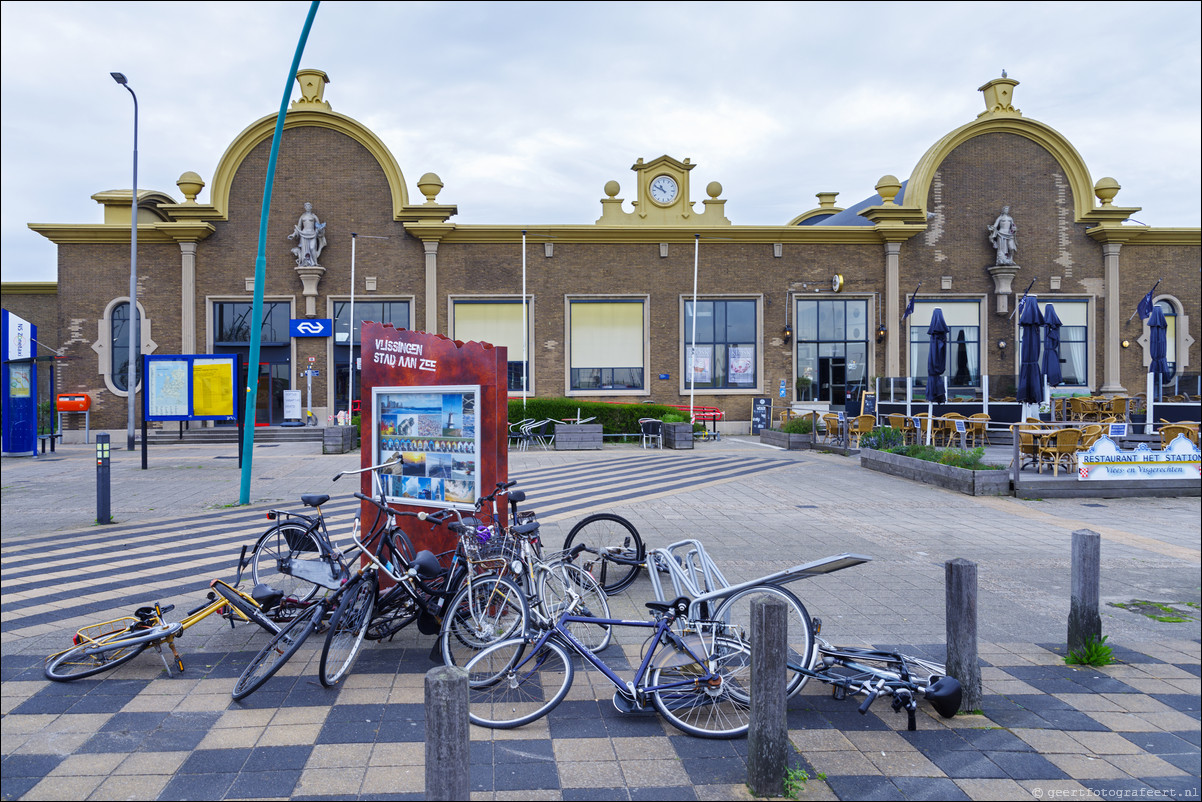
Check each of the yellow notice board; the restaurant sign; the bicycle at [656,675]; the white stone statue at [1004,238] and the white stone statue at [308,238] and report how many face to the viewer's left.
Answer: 1

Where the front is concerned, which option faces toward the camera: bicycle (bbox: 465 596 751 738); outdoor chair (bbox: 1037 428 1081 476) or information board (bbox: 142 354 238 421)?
the information board

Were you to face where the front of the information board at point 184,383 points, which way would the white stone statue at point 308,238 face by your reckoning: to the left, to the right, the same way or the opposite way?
the same way

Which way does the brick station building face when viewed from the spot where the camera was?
facing the viewer

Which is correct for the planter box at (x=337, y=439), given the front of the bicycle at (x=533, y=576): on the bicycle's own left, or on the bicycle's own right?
on the bicycle's own right

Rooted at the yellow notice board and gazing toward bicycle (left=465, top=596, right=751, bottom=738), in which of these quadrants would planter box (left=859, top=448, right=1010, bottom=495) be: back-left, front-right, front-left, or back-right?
front-left

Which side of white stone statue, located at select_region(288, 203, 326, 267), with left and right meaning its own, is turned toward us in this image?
front

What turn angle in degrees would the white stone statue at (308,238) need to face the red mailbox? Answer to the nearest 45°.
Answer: approximately 90° to its right

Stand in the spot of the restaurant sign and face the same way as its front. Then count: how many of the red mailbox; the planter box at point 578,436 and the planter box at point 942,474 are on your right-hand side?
3

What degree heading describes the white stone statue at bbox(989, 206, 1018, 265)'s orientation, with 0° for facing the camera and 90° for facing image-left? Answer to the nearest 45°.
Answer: approximately 0°

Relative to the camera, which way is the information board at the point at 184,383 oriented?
toward the camera

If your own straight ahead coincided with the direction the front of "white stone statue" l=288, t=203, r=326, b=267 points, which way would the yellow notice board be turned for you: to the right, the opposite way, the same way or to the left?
the same way

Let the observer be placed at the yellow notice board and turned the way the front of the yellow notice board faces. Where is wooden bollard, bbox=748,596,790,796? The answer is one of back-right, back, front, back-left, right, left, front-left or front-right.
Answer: front

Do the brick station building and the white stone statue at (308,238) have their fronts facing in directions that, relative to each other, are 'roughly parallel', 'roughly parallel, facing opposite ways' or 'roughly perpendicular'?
roughly parallel
